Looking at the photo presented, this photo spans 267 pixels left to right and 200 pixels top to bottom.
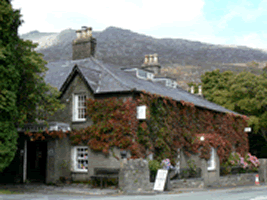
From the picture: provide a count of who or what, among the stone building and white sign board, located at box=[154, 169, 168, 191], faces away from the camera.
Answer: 0

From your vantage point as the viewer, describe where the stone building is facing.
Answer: facing the viewer and to the left of the viewer

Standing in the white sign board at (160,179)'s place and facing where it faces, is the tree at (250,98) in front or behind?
behind

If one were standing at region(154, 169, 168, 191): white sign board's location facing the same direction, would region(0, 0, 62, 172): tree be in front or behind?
in front

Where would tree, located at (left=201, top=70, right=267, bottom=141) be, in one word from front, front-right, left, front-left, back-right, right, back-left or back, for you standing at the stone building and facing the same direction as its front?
back
